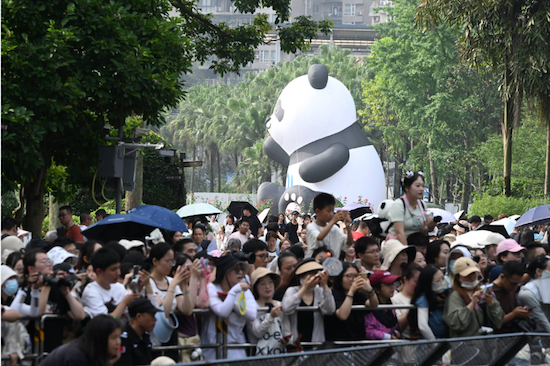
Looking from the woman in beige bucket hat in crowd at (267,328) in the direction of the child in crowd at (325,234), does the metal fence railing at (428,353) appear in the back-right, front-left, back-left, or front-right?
back-right

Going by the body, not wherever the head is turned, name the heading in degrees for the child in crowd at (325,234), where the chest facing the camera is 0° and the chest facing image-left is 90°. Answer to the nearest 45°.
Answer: approximately 315°

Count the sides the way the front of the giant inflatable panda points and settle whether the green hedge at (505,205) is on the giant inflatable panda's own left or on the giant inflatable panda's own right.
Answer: on the giant inflatable panda's own left

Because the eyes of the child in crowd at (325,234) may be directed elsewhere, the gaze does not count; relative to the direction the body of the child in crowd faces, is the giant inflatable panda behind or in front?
behind

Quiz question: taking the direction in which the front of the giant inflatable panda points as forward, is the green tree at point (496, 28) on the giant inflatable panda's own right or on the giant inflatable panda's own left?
on the giant inflatable panda's own left
